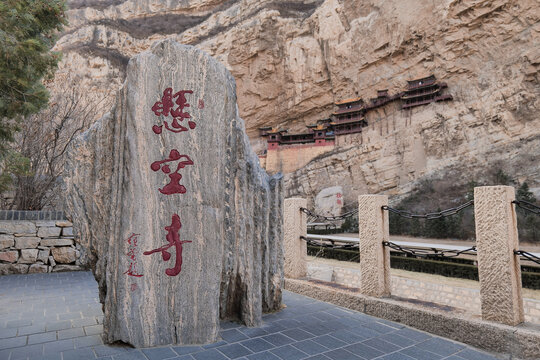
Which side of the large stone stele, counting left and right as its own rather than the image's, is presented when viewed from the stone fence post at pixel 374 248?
left

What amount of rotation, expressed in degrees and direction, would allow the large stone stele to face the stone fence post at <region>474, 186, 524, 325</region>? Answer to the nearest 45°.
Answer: approximately 90° to its left

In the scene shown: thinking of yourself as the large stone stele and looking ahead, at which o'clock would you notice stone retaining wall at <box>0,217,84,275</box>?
The stone retaining wall is roughly at 5 o'clock from the large stone stele.

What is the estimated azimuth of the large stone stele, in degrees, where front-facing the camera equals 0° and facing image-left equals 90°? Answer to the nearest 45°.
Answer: approximately 0°

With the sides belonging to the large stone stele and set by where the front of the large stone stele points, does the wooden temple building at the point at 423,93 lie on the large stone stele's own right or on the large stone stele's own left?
on the large stone stele's own left

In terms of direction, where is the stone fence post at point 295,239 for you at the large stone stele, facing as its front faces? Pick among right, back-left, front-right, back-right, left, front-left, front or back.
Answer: back-left

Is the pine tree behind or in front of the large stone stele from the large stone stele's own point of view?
behind

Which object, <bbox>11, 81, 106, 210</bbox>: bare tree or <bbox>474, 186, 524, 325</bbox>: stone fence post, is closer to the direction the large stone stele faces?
the stone fence post
